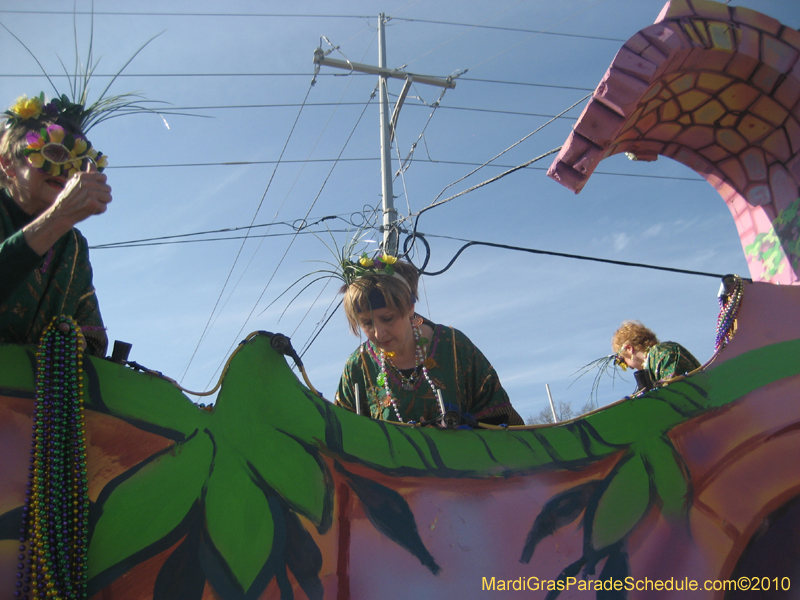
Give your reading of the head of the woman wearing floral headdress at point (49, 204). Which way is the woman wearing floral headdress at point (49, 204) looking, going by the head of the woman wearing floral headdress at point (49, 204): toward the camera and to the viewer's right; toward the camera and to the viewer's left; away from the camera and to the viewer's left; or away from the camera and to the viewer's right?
toward the camera and to the viewer's right

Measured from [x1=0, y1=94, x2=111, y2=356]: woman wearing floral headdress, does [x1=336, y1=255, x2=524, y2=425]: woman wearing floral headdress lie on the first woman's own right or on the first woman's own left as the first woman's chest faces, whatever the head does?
on the first woman's own left

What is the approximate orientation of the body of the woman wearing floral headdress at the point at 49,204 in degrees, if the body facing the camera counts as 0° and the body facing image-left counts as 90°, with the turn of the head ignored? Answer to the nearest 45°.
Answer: approximately 315°

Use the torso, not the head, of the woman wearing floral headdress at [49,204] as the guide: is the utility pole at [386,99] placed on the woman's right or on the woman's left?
on the woman's left
